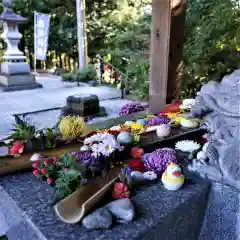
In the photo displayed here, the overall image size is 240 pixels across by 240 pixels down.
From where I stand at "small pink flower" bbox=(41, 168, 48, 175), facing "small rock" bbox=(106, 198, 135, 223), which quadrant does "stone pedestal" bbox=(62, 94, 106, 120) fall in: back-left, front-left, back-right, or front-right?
back-left

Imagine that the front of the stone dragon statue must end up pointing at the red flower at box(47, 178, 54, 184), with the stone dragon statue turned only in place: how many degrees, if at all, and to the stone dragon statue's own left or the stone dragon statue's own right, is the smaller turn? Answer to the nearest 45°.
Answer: approximately 45° to the stone dragon statue's own left

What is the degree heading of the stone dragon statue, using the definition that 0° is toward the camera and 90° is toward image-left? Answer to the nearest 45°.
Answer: approximately 90°

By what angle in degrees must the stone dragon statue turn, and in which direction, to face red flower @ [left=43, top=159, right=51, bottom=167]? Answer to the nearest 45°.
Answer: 0° — it already faces it

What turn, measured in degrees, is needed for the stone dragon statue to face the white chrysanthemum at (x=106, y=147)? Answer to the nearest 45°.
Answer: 0° — it already faces it
